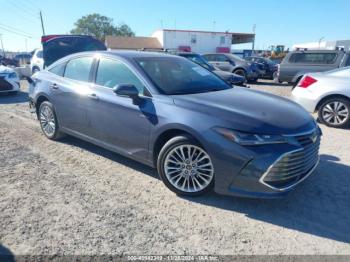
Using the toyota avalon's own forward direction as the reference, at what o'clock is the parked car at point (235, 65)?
The parked car is roughly at 8 o'clock from the toyota avalon.

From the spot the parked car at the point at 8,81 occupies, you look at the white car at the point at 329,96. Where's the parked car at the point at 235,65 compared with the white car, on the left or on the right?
left
